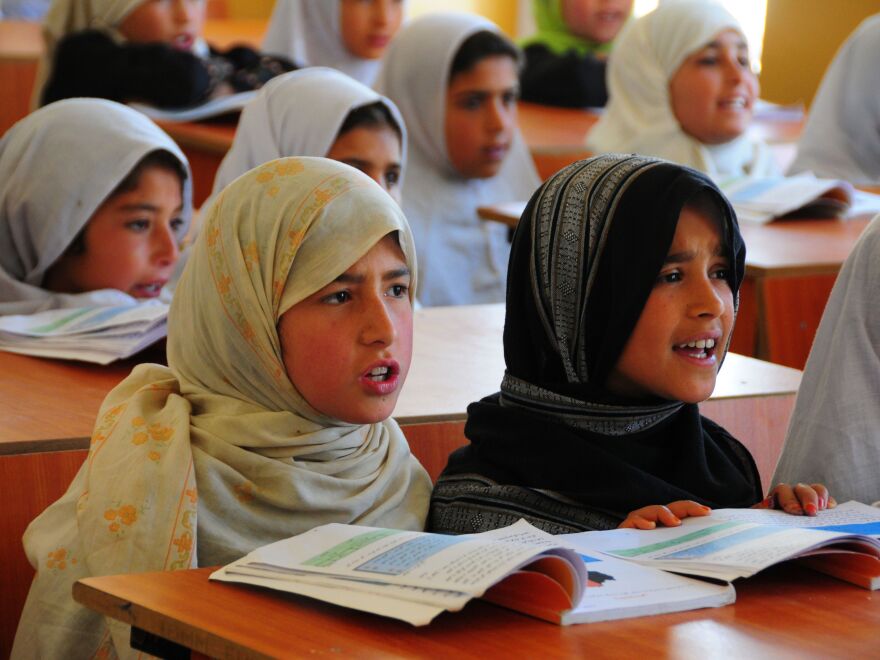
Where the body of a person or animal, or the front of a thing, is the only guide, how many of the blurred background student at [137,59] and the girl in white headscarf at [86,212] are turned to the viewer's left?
0

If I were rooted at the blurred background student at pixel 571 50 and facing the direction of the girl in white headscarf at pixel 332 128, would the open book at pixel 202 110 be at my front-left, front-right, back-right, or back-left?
front-right

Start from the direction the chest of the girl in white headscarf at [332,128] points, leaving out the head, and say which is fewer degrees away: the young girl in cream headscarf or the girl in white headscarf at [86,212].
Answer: the young girl in cream headscarf

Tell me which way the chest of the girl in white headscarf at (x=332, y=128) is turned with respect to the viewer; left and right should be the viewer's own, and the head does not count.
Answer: facing the viewer and to the right of the viewer

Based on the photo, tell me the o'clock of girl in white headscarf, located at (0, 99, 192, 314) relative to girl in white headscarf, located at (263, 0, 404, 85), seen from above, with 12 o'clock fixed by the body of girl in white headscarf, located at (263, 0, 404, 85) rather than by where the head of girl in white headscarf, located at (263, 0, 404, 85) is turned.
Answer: girl in white headscarf, located at (0, 99, 192, 314) is roughly at 2 o'clock from girl in white headscarf, located at (263, 0, 404, 85).

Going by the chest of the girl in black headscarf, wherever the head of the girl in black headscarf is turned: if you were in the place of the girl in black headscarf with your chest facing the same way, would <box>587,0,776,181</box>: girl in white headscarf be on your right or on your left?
on your left

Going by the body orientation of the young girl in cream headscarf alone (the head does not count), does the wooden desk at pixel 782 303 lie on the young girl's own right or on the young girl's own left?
on the young girl's own left

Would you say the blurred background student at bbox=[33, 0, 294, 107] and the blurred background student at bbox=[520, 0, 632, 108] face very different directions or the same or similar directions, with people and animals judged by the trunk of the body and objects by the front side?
same or similar directions

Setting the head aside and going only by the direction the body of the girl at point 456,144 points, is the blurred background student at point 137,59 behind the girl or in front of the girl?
behind

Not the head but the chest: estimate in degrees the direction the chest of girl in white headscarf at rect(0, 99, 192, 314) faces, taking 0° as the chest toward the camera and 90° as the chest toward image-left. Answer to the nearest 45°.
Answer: approximately 315°

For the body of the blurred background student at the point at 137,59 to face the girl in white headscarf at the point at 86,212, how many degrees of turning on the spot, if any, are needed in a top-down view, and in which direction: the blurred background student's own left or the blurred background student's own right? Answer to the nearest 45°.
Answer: approximately 45° to the blurred background student's own right

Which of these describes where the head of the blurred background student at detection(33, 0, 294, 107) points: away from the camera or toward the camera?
toward the camera

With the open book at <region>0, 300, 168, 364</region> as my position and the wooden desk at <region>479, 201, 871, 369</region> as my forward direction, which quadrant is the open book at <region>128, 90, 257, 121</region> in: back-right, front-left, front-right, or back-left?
front-left

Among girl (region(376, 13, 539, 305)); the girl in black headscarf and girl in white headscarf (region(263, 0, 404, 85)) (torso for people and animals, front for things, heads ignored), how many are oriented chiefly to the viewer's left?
0

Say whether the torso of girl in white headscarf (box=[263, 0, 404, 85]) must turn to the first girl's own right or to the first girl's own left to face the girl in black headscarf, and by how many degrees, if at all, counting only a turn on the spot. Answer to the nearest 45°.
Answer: approximately 45° to the first girl's own right

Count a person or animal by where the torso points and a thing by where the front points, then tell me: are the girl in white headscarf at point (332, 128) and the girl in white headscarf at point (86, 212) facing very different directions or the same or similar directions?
same or similar directions
